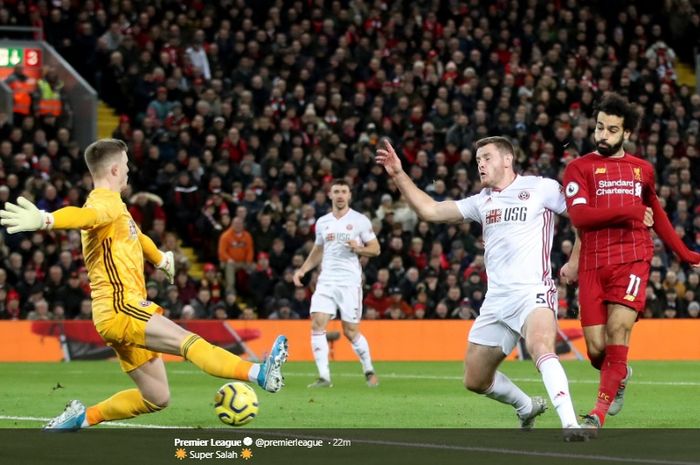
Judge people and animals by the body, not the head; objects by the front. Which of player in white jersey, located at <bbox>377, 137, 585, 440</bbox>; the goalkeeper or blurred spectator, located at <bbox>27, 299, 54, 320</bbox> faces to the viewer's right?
the goalkeeper

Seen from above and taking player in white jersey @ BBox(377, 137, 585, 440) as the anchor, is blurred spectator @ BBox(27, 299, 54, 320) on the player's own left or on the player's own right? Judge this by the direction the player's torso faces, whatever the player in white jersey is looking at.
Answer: on the player's own right

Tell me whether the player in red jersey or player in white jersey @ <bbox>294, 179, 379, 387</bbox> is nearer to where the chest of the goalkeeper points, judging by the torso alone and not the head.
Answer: the player in red jersey

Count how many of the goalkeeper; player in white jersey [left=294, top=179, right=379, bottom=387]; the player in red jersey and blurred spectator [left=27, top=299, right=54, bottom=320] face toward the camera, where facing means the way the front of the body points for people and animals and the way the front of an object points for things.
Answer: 3

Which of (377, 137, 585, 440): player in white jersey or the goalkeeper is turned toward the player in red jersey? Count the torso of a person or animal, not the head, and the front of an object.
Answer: the goalkeeper

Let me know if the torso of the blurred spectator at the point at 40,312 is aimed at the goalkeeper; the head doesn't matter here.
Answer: yes

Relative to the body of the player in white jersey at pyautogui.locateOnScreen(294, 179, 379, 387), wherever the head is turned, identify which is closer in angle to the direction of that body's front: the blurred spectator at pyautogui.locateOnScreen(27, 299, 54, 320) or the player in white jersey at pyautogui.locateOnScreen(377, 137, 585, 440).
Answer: the player in white jersey

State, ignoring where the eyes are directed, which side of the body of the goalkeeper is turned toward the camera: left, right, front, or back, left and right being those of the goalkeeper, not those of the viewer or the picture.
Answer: right

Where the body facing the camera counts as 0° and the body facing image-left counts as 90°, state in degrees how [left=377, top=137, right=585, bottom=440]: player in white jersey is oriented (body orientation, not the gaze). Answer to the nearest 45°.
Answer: approximately 45°

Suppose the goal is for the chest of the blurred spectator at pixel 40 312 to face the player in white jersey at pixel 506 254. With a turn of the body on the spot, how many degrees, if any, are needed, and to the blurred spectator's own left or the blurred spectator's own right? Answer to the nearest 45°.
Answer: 0° — they already face them
